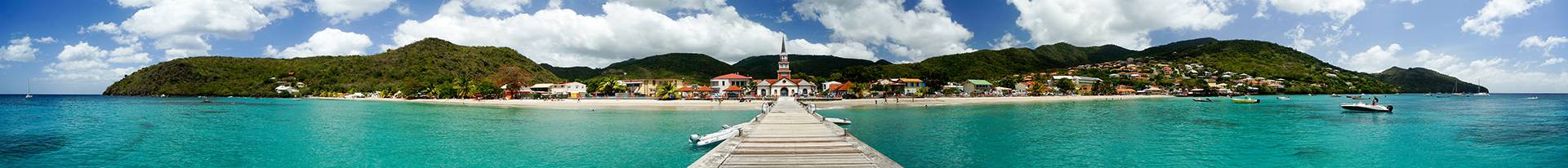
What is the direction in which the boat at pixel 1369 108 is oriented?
to the viewer's left
